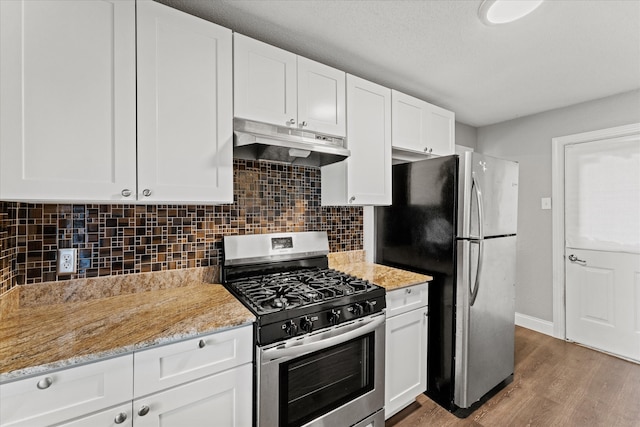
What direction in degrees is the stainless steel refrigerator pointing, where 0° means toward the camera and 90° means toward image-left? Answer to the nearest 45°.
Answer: approximately 315°

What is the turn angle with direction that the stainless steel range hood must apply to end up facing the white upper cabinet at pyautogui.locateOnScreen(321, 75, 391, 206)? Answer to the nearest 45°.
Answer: approximately 90° to its left

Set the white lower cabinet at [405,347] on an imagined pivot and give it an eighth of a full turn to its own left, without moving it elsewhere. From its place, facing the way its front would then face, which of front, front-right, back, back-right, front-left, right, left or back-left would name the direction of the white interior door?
front-left

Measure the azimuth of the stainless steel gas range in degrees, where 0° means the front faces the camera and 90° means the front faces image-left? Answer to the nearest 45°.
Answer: approximately 315°

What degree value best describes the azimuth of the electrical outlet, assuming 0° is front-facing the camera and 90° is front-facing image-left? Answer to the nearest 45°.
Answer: approximately 0°

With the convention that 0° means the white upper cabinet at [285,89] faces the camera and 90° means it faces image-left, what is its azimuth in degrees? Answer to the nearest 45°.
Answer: approximately 315°
